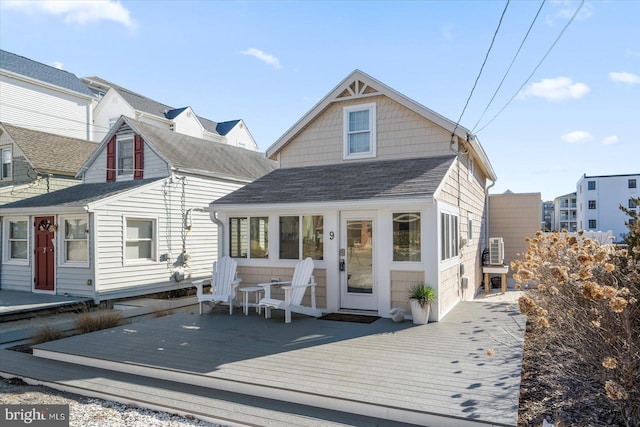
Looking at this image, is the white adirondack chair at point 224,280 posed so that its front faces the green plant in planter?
no

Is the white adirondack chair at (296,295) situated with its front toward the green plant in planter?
no

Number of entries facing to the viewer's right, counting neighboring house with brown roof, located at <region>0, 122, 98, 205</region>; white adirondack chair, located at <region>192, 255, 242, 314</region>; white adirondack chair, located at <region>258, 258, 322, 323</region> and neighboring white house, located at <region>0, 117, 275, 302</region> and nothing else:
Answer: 0

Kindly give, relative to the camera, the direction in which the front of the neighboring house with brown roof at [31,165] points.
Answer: facing the viewer and to the left of the viewer

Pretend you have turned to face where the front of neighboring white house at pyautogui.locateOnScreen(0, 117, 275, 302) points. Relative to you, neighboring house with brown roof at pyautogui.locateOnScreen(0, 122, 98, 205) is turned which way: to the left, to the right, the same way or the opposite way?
the same way

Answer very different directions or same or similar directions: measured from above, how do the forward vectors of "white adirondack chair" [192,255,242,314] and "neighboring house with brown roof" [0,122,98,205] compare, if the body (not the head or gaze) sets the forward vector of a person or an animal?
same or similar directions

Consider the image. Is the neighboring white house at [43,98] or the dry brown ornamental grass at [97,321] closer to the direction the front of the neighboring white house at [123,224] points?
the dry brown ornamental grass

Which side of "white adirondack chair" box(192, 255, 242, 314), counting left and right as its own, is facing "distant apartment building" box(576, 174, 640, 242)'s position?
back

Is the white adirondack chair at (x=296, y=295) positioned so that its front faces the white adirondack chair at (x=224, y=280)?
no

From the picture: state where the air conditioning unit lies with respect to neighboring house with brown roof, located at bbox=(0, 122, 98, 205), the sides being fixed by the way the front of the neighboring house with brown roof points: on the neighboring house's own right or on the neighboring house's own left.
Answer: on the neighboring house's own left
